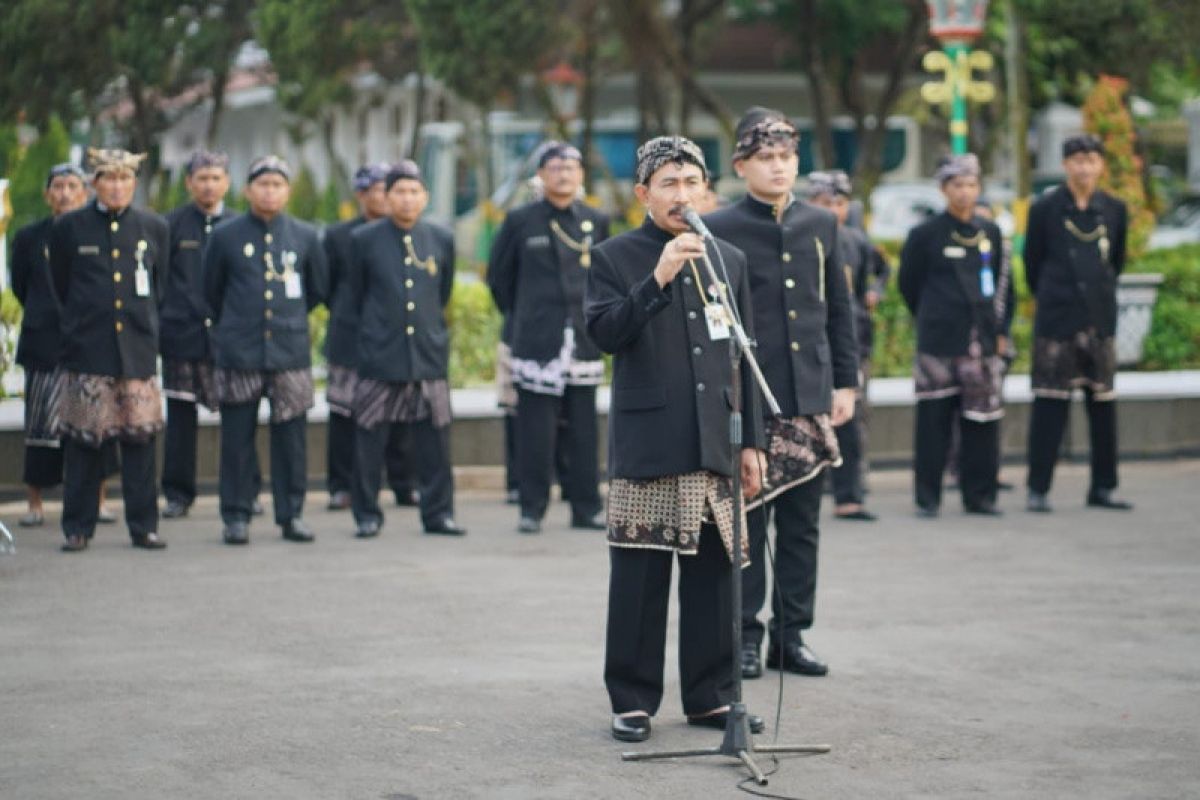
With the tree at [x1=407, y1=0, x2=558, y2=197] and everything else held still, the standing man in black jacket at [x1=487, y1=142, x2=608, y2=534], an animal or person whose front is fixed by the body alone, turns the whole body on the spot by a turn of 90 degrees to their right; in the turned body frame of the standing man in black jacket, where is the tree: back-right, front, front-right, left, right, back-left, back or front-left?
right

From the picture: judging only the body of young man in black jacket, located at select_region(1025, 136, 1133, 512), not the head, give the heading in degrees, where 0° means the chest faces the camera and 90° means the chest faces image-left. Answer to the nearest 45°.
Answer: approximately 0°

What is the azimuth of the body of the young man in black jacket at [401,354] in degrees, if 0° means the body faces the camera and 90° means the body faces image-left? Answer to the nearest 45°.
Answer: approximately 0°

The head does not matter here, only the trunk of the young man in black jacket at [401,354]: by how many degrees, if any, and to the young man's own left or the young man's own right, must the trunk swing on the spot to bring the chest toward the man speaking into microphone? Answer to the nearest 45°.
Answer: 0° — they already face them

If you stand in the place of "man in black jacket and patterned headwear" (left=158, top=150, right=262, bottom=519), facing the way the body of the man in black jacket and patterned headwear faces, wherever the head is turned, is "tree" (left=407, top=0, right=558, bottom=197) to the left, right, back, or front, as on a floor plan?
back
